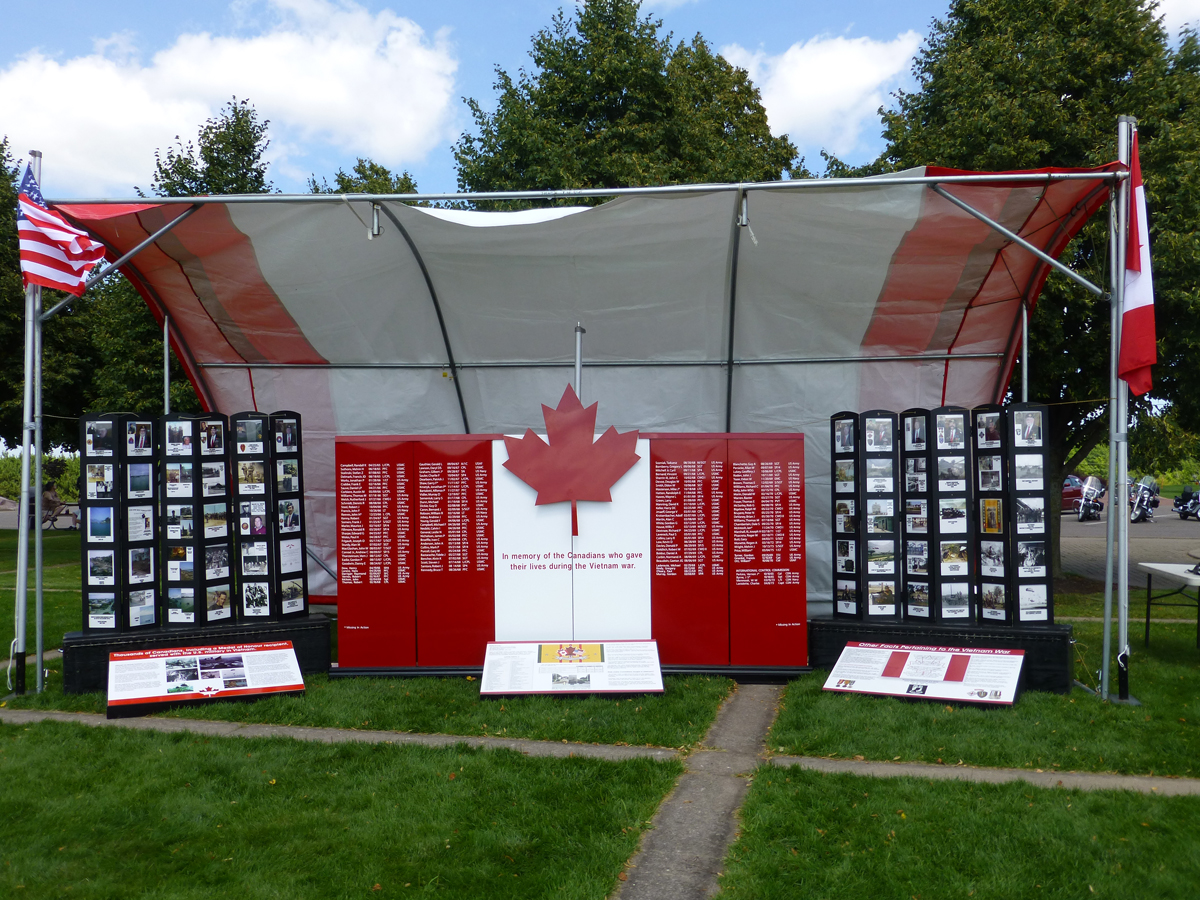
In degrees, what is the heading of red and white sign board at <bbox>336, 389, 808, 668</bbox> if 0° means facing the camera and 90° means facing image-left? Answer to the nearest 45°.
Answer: approximately 0°

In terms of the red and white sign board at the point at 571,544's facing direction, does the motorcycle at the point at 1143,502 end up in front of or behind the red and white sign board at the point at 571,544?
behind

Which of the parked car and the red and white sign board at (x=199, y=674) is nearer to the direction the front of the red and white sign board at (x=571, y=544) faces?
the red and white sign board

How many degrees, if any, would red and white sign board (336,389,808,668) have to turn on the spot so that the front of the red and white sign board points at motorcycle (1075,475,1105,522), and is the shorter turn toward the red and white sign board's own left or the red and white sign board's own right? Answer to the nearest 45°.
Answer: approximately 135° to the red and white sign board's own left

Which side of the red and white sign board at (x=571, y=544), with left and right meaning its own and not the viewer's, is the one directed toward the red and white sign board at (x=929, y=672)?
left

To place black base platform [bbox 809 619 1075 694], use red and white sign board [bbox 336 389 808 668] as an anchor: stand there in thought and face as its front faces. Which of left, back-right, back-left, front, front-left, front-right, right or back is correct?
left

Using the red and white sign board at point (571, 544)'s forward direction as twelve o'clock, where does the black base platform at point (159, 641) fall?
The black base platform is roughly at 3 o'clock from the red and white sign board.

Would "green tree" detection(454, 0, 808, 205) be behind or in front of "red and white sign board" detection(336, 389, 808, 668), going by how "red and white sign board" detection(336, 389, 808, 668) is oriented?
behind

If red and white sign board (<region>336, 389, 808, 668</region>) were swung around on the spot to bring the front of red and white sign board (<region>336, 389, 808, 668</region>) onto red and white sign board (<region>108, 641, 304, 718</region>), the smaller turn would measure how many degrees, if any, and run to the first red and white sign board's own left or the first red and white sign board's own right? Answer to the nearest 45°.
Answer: approximately 90° to the first red and white sign board's own right

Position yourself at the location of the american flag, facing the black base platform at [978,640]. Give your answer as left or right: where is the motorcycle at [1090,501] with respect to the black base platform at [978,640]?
left

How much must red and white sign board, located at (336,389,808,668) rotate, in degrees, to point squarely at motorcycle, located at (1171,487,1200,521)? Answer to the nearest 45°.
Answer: approximately 135° to its left

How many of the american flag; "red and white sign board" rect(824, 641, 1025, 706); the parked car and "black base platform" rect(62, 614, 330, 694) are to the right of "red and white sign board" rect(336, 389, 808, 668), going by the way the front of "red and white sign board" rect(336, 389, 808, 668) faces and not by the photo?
2

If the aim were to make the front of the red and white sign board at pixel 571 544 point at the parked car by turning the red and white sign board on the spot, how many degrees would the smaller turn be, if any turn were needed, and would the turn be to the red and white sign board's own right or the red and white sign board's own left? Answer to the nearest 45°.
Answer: approximately 135° to the red and white sign board's own left
